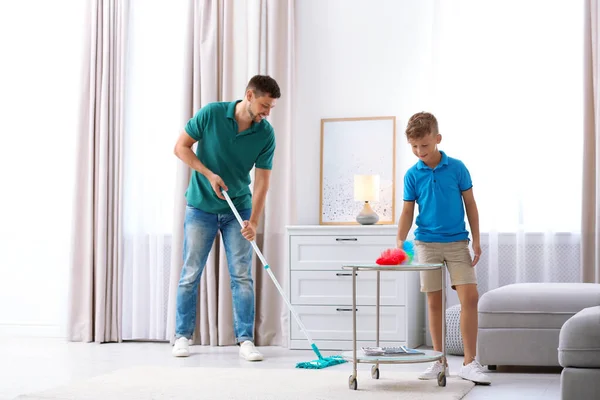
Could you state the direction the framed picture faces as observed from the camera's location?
facing the viewer

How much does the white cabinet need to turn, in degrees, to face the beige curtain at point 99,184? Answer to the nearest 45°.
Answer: approximately 90° to its right

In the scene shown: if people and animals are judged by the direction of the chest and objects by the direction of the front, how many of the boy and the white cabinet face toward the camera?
2

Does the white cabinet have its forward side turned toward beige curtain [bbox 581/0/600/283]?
no

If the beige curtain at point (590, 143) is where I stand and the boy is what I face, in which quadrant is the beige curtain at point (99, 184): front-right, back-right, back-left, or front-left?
front-right

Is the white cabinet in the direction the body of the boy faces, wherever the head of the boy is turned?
no

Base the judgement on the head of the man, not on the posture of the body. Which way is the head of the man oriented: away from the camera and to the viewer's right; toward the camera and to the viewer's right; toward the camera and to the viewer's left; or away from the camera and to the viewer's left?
toward the camera and to the viewer's right

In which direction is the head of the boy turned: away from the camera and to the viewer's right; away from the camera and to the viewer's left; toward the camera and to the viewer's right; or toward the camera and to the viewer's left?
toward the camera and to the viewer's left

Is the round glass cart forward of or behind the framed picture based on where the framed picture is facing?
forward

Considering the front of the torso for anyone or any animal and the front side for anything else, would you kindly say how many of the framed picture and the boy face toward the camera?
2

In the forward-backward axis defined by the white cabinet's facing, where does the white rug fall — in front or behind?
in front

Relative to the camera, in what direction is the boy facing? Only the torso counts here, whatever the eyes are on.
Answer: toward the camera

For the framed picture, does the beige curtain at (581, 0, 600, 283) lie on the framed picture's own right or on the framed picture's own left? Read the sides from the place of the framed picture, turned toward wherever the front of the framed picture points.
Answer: on the framed picture's own left

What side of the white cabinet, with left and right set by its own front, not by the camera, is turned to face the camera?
front
